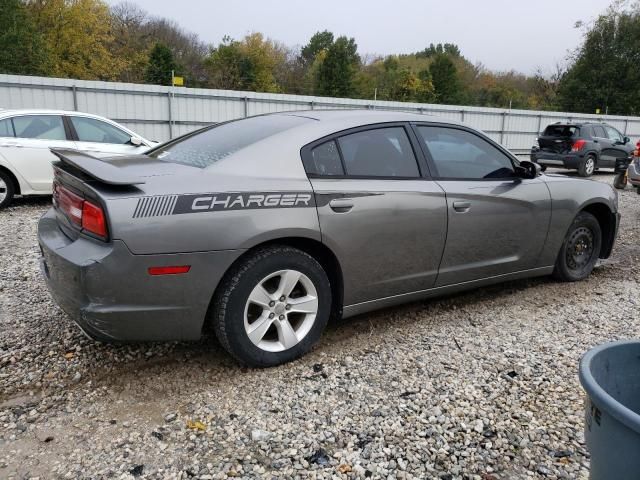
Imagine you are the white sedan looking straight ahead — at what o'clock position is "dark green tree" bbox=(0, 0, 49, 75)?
The dark green tree is roughly at 9 o'clock from the white sedan.

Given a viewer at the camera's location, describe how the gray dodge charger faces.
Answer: facing away from the viewer and to the right of the viewer

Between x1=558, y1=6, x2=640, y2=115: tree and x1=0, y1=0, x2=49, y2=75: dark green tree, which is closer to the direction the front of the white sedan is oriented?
the tree

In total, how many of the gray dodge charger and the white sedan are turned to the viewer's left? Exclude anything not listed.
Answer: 0

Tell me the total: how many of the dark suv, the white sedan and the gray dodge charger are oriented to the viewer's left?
0

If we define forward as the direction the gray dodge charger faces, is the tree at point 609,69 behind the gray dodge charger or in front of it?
in front

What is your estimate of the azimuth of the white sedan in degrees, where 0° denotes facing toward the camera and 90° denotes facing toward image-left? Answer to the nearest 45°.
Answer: approximately 270°

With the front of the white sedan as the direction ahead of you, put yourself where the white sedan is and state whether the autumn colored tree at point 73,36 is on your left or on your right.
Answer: on your left

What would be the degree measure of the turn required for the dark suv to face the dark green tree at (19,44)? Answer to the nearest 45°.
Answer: approximately 135° to its left

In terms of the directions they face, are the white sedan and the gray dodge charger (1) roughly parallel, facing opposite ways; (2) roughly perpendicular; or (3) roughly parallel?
roughly parallel

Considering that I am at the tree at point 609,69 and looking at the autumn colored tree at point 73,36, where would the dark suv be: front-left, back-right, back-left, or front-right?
front-left

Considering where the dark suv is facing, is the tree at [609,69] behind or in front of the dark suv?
in front

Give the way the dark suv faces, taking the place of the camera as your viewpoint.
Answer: facing away from the viewer and to the right of the viewer
